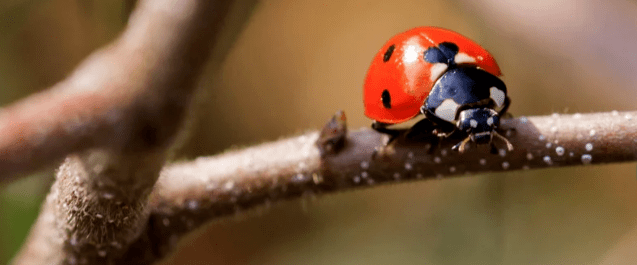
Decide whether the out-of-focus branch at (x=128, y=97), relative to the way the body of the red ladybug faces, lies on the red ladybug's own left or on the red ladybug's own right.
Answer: on the red ladybug's own right

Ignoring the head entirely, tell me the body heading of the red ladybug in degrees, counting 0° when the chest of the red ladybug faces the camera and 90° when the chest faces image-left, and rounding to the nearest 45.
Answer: approximately 315°
